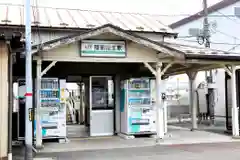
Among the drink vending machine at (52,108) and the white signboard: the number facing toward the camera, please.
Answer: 2

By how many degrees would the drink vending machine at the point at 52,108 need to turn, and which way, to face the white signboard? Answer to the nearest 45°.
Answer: approximately 45° to its left

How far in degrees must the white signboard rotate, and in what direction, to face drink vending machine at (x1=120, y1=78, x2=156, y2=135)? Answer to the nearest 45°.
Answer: approximately 135° to its left

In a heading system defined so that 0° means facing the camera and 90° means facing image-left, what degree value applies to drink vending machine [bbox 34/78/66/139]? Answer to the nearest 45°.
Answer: approximately 0°

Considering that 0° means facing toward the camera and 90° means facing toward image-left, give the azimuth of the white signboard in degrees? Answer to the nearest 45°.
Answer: approximately 0°

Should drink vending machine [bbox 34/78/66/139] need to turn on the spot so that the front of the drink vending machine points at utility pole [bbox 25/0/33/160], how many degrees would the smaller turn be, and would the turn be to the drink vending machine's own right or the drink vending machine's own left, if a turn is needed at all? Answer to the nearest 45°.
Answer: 0° — it already faces it
